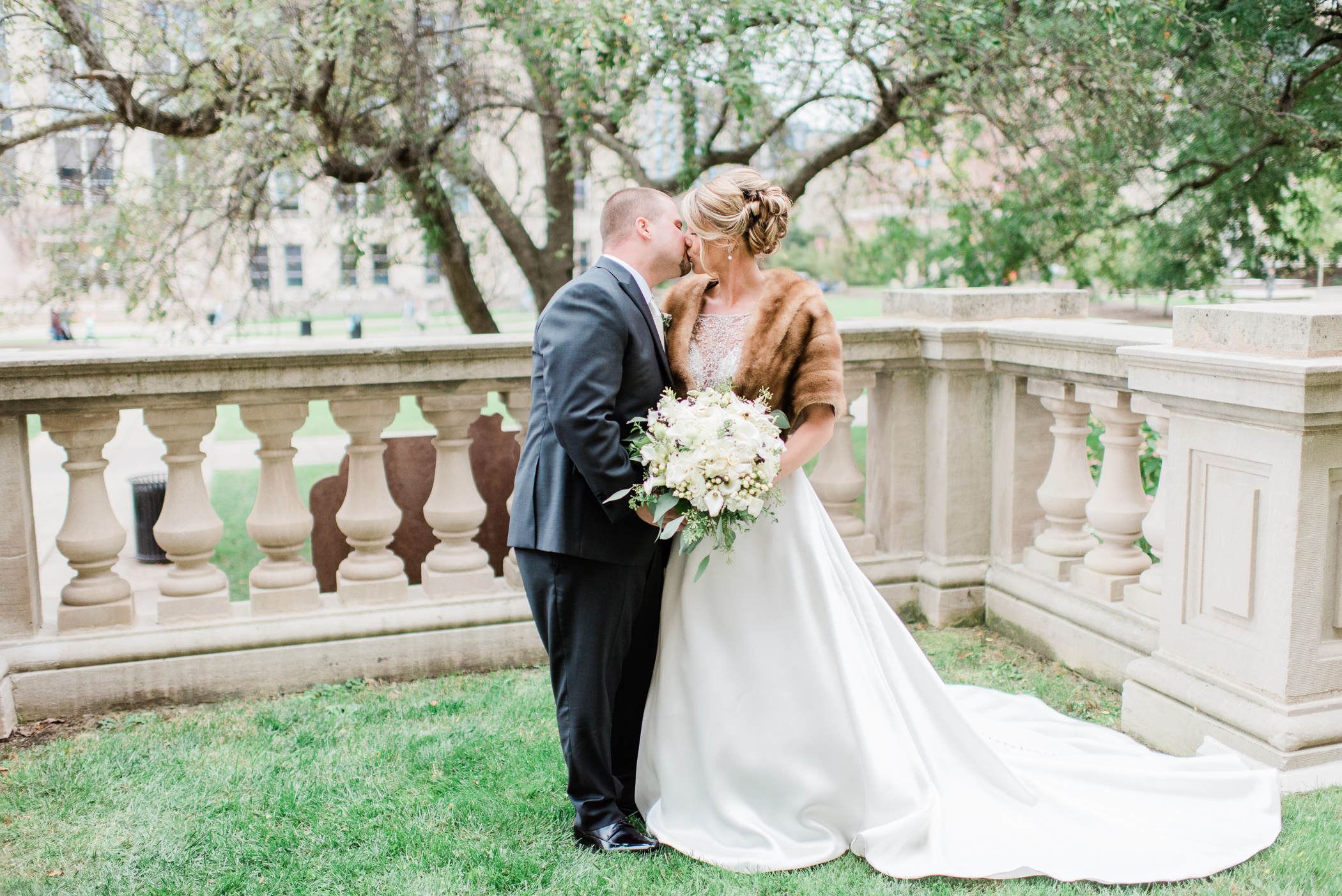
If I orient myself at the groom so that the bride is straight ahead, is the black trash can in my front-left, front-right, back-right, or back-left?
back-left

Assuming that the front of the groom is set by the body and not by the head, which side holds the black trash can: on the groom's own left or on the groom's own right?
on the groom's own left

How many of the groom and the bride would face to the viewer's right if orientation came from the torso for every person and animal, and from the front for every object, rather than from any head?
1

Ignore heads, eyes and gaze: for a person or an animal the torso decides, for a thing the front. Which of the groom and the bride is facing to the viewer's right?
the groom

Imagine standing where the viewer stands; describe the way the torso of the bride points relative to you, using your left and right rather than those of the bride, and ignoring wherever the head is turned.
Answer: facing the viewer and to the left of the viewer

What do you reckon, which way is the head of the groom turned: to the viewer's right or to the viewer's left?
to the viewer's right

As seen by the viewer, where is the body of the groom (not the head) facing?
to the viewer's right

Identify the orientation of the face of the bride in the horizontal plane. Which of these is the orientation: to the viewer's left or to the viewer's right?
to the viewer's left

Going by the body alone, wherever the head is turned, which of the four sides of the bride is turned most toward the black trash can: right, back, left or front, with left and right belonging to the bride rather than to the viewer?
right
